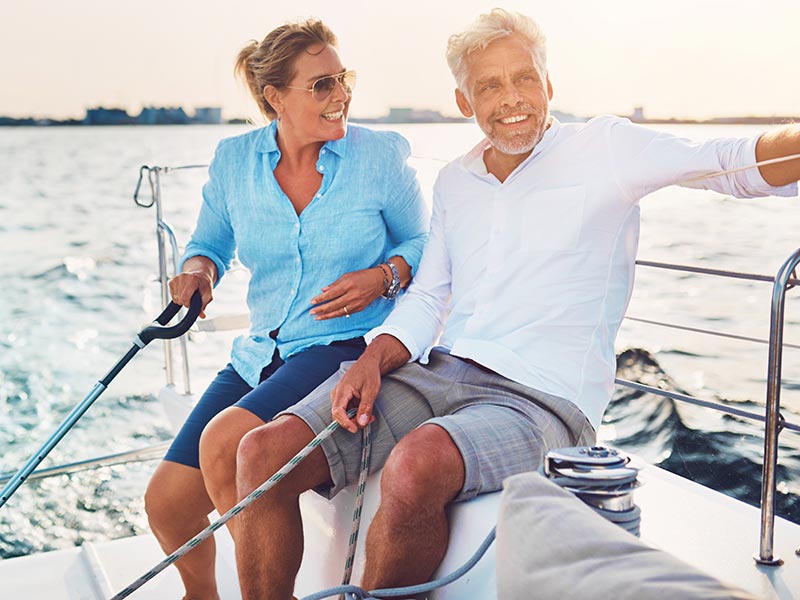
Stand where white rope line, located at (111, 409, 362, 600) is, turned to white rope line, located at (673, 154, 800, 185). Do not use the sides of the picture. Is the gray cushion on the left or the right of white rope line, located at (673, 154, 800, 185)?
right

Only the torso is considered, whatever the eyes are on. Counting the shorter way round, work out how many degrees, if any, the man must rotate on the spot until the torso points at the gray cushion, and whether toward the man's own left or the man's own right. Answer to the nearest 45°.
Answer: approximately 45° to the man's own left

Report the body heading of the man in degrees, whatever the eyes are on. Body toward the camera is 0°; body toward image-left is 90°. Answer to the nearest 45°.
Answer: approximately 45°

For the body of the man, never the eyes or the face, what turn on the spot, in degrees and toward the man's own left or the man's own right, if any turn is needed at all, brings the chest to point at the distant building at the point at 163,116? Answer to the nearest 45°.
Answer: approximately 90° to the man's own right

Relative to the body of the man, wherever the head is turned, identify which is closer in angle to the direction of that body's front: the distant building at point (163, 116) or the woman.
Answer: the woman

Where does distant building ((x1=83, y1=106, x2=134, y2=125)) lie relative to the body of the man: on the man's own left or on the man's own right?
on the man's own right
